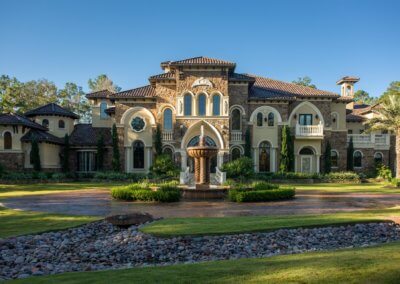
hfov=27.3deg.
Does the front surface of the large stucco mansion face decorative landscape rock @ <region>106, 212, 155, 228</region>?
yes

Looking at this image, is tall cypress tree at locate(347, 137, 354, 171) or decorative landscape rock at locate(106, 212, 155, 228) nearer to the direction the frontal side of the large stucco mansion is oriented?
the decorative landscape rock

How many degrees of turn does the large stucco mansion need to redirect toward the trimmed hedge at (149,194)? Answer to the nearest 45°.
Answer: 0° — it already faces it

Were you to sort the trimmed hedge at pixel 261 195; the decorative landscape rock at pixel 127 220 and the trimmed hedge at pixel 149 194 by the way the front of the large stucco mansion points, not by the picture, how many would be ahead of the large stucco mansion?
3

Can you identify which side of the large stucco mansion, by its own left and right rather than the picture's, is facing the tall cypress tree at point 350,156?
left

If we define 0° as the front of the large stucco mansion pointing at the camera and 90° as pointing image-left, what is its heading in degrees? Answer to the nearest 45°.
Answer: approximately 0°

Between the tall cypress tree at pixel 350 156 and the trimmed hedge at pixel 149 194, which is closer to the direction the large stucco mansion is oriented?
the trimmed hedge
